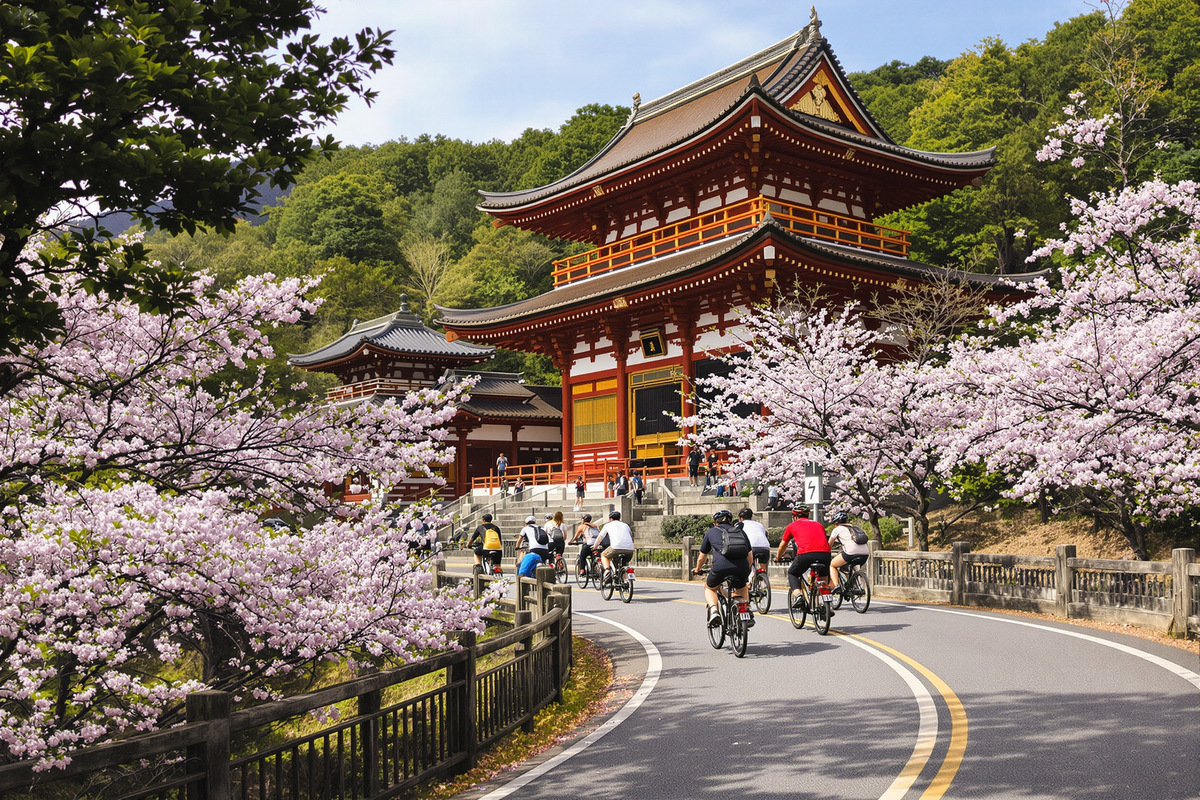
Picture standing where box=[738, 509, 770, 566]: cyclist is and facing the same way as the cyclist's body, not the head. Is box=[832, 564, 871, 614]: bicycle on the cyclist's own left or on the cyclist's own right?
on the cyclist's own right

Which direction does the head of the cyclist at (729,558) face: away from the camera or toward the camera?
away from the camera

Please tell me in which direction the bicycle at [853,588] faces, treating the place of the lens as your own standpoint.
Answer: facing away from the viewer and to the left of the viewer

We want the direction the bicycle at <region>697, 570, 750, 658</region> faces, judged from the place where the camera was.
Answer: facing away from the viewer and to the left of the viewer

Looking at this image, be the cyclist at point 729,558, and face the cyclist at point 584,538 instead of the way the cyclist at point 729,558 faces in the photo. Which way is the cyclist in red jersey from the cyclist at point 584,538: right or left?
right

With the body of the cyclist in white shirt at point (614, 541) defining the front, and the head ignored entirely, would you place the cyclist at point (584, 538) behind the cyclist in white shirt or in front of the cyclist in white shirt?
in front

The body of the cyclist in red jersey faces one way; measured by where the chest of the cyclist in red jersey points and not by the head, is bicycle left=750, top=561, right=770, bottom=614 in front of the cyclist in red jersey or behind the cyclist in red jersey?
in front

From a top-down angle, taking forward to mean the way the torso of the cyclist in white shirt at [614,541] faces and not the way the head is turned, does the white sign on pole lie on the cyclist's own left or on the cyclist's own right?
on the cyclist's own right

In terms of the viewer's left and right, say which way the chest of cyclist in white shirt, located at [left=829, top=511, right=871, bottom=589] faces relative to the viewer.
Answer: facing away from the viewer and to the left of the viewer

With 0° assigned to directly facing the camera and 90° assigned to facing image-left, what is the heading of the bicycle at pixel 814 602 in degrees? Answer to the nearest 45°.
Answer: approximately 135°
